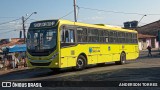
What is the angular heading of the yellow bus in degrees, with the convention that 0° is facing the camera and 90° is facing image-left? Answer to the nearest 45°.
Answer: approximately 45°
